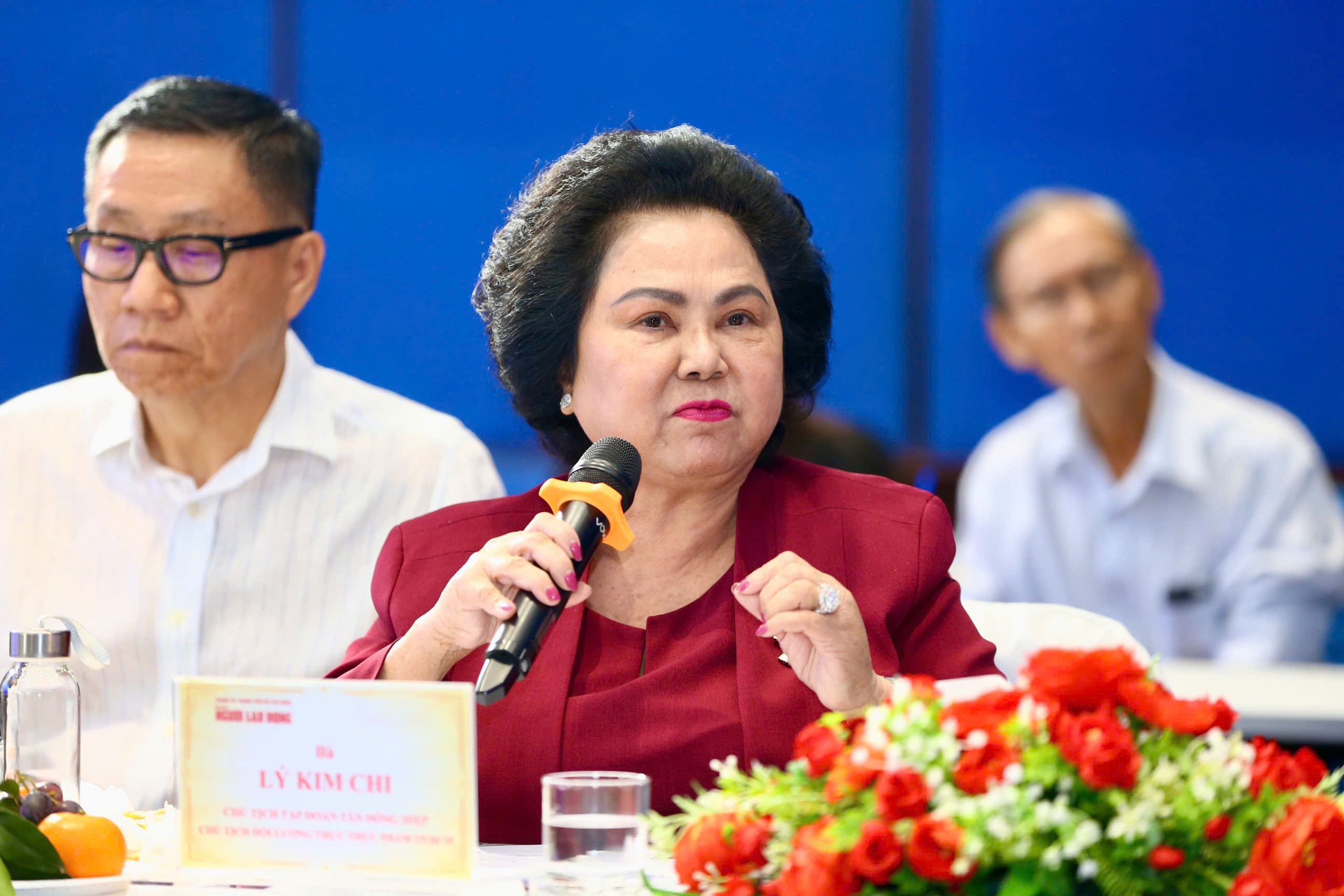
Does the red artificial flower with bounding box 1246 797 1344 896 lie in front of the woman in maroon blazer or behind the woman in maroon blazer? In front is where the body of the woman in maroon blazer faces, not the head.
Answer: in front

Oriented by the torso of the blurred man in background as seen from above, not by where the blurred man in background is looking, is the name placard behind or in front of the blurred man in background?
in front

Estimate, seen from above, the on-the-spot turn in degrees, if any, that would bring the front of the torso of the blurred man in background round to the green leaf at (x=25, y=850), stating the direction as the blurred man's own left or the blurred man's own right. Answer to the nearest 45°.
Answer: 0° — they already face it

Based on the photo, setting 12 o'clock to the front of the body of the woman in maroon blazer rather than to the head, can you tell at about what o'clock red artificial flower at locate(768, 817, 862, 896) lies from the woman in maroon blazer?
The red artificial flower is roughly at 12 o'clock from the woman in maroon blazer.

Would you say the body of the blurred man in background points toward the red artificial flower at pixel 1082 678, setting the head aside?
yes

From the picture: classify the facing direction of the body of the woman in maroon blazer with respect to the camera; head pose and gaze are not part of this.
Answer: toward the camera

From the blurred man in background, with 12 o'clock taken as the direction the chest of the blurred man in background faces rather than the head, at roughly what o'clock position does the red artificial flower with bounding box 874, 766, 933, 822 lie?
The red artificial flower is roughly at 12 o'clock from the blurred man in background.

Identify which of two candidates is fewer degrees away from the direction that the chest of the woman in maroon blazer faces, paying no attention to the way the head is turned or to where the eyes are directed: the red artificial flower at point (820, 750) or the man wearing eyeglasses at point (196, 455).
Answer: the red artificial flower

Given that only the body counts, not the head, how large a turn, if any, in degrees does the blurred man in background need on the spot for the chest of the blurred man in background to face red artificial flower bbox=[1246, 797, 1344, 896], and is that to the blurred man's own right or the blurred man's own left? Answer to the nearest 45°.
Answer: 0° — they already face it

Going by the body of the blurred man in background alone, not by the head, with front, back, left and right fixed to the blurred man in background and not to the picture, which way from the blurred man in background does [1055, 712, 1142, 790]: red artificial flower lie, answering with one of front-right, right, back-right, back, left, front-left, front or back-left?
front

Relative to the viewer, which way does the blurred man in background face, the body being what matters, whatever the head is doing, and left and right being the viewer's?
facing the viewer
